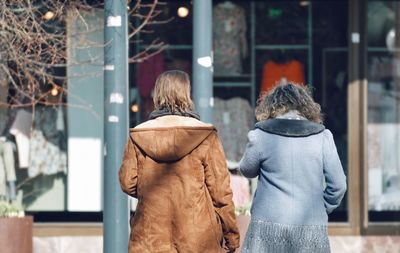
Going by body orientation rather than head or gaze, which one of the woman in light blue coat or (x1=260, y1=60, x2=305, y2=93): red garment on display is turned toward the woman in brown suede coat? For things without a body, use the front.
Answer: the red garment on display

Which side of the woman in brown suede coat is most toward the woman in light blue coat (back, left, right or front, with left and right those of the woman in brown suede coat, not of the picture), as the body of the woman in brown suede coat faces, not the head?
right

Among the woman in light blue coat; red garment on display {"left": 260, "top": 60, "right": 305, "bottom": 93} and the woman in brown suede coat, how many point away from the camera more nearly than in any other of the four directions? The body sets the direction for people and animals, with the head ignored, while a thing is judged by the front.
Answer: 2

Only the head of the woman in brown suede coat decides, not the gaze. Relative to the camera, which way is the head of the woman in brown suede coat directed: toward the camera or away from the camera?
away from the camera

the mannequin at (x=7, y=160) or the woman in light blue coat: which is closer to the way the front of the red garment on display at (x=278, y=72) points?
the woman in light blue coat

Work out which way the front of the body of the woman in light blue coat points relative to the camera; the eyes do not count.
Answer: away from the camera

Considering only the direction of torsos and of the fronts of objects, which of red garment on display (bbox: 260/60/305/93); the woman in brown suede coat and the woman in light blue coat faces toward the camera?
the red garment on display

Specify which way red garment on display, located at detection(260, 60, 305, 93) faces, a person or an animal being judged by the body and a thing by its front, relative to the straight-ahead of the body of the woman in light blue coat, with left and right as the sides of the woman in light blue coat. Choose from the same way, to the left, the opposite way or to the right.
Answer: the opposite way

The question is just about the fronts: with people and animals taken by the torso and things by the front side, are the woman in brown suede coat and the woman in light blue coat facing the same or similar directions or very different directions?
same or similar directions

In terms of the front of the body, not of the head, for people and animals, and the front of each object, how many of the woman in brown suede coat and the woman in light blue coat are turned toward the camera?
0

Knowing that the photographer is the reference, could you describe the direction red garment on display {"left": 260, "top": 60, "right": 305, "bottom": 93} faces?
facing the viewer

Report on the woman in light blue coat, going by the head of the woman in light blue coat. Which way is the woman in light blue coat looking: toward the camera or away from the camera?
away from the camera

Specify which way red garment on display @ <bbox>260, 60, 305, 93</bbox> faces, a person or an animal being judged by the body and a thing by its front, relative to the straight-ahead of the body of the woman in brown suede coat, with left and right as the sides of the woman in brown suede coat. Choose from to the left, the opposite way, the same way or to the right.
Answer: the opposite way

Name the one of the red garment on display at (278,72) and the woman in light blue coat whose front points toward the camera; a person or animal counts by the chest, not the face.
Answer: the red garment on display

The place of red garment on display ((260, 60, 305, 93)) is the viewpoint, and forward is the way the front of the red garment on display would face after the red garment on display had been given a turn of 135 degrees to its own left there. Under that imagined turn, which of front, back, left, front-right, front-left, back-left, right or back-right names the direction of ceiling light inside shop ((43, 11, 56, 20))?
back

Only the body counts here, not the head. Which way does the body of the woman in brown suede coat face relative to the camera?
away from the camera

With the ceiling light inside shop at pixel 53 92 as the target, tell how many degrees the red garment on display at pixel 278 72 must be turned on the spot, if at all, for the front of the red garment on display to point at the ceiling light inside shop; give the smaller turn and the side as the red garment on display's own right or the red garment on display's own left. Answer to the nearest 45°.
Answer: approximately 90° to the red garment on display's own right

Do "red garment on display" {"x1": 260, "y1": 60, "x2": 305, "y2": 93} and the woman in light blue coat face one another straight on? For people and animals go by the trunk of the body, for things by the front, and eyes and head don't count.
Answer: yes
